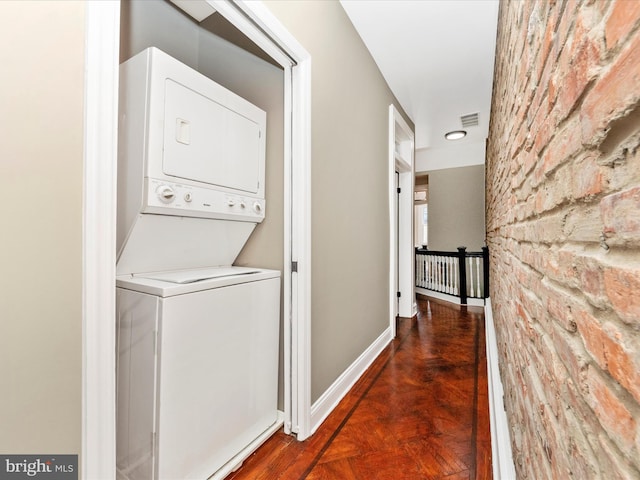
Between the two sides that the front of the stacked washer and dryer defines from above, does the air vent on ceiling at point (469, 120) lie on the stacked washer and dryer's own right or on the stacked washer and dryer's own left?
on the stacked washer and dryer's own left

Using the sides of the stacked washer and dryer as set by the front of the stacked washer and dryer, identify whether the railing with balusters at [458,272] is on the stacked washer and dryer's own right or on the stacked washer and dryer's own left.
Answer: on the stacked washer and dryer's own left

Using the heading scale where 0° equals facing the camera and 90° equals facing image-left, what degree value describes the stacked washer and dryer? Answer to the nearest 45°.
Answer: approximately 315°

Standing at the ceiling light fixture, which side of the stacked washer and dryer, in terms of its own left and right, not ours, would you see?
left
